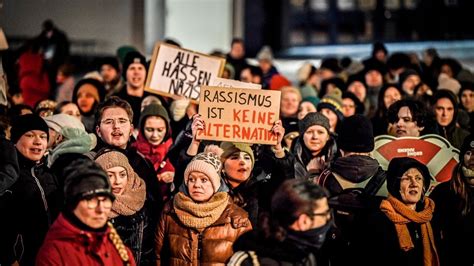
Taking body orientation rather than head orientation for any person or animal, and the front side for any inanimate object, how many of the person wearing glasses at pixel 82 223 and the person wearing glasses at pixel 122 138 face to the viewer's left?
0

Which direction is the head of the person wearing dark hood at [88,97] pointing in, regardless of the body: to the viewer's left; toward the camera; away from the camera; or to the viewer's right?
toward the camera

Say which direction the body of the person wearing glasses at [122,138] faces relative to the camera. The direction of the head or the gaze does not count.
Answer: toward the camera

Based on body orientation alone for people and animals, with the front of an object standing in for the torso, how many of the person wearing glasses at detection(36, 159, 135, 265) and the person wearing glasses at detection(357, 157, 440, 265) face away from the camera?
0

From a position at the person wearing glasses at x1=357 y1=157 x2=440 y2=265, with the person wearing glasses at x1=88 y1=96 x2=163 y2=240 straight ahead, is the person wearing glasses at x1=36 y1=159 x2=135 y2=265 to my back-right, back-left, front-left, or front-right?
front-left

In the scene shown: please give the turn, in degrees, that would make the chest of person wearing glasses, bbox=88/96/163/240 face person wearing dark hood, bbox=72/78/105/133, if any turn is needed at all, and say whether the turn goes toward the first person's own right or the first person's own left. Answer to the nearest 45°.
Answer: approximately 180°

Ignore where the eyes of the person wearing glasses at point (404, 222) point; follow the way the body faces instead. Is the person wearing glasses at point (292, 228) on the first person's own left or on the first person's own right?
on the first person's own right

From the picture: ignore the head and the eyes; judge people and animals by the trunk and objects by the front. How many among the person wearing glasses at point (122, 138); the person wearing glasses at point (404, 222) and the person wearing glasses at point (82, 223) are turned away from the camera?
0

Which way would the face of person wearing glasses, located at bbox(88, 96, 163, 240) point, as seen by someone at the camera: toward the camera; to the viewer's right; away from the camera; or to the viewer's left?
toward the camera
